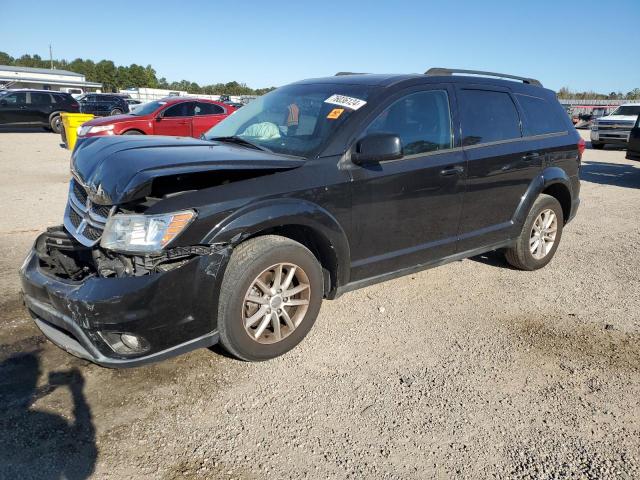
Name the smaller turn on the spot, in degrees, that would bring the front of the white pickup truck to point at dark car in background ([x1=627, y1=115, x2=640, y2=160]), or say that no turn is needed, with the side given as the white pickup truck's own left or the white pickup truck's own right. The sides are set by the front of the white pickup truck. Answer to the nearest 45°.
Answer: approximately 45° to the white pickup truck's own left

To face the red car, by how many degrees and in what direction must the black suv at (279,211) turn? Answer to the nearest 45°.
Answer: approximately 135° to its right

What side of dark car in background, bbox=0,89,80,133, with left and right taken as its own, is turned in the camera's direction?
left

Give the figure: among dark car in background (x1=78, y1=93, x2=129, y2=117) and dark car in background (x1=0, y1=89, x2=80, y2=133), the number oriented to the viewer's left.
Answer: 2

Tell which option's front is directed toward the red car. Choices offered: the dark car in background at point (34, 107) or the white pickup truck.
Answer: the white pickup truck

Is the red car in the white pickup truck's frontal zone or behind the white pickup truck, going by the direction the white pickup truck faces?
frontal zone

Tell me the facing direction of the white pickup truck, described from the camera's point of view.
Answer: facing the viewer and to the left of the viewer

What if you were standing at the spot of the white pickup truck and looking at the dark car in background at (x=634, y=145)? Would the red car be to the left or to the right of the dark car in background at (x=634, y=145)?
right
